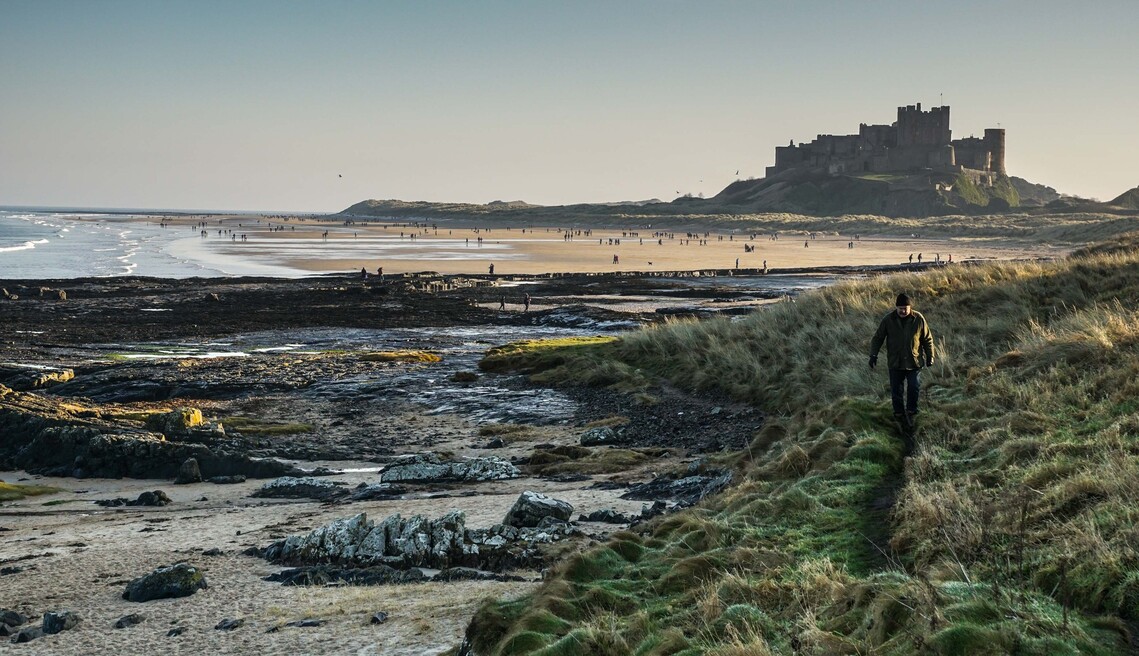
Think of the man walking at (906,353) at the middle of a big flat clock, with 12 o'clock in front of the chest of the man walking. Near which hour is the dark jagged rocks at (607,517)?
The dark jagged rocks is roughly at 2 o'clock from the man walking.

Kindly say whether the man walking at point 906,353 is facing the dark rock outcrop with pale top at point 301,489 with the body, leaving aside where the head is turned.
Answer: no

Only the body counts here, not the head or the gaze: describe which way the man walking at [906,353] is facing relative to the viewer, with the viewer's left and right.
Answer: facing the viewer

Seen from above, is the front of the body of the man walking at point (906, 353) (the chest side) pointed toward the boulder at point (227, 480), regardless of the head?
no

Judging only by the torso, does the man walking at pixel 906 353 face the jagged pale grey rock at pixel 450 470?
no

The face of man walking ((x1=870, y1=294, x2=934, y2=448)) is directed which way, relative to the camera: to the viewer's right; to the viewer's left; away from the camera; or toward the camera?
toward the camera

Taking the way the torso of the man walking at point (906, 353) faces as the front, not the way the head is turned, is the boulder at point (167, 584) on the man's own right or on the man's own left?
on the man's own right

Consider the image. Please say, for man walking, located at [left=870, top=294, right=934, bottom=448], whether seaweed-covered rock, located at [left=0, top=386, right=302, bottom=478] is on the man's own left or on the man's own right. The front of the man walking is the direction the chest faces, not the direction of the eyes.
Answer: on the man's own right

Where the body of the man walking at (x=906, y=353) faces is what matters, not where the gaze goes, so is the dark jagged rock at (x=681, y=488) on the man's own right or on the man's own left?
on the man's own right

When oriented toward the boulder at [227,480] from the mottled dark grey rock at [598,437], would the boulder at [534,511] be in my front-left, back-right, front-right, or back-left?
front-left

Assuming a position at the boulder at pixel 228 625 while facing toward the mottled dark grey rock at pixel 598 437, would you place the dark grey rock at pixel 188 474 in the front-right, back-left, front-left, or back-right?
front-left

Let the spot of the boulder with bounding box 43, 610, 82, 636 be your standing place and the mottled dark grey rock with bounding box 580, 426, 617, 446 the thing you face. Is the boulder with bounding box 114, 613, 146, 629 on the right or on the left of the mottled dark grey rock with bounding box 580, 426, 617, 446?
right

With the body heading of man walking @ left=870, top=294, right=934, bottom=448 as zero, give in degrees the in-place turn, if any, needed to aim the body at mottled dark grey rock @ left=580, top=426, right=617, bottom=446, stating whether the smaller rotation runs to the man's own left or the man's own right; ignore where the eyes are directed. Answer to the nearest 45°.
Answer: approximately 135° to the man's own right

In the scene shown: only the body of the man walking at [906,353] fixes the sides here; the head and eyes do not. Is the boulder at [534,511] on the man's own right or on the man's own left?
on the man's own right

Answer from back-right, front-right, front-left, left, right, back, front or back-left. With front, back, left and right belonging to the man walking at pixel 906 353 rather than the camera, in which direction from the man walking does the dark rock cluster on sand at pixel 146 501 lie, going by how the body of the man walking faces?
right

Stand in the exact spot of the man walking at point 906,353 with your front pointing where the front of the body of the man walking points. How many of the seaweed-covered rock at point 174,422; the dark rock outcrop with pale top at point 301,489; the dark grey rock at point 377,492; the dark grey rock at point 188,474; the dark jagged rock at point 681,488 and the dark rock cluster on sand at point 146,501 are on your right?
6
